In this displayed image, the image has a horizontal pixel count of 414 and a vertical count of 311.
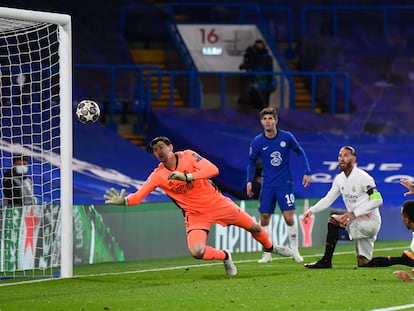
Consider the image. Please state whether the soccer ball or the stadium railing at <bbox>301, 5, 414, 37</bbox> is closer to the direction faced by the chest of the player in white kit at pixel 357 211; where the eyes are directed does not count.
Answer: the soccer ball

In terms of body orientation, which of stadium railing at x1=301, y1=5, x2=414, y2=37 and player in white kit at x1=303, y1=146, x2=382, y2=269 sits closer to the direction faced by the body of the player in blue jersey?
the player in white kit

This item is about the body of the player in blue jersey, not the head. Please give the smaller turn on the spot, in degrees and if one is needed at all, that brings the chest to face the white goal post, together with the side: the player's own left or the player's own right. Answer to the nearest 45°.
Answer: approximately 90° to the player's own right

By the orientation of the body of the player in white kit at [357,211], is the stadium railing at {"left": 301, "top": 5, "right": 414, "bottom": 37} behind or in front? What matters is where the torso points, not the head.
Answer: behind

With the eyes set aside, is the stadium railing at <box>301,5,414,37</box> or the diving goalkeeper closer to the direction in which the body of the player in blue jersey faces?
the diving goalkeeper

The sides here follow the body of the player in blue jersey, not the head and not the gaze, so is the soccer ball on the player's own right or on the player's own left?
on the player's own right

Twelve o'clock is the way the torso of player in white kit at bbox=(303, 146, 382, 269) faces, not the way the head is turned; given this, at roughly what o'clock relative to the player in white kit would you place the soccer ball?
The soccer ball is roughly at 1 o'clock from the player in white kit.

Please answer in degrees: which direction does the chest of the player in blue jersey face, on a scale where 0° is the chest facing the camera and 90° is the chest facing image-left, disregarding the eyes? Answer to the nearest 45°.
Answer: approximately 0°

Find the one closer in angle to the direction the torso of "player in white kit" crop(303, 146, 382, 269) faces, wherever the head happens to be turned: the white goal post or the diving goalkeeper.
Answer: the diving goalkeeper
